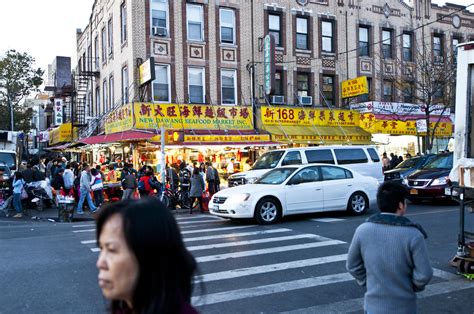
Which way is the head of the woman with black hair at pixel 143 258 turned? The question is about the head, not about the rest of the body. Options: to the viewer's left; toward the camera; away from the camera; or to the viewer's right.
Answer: to the viewer's left

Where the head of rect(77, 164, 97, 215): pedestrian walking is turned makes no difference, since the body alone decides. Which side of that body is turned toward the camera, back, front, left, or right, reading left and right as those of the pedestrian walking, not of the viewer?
right

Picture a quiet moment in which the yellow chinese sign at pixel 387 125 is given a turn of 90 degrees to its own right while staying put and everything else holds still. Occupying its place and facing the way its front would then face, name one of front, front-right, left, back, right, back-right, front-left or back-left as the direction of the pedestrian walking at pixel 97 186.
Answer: front-left

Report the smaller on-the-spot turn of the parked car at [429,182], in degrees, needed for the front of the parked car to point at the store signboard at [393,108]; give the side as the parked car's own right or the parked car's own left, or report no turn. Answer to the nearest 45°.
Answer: approximately 135° to the parked car's own right

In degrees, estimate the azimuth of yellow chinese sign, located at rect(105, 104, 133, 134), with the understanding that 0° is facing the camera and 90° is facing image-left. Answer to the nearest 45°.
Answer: approximately 45°

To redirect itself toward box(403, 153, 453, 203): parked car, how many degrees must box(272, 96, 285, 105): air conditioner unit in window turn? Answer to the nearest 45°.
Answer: approximately 45° to its left

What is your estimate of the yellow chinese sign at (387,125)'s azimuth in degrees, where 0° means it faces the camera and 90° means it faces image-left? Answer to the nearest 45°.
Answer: approximately 0°

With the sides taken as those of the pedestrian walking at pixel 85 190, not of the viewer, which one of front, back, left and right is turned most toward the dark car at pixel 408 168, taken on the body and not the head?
front

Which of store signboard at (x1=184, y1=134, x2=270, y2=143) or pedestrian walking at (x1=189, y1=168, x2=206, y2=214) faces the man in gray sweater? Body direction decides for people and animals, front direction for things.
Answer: the store signboard

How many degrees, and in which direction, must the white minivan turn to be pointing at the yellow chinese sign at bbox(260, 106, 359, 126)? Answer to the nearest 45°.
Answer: approximately 135° to its right

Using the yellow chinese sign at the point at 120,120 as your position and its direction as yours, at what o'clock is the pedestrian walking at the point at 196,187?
The pedestrian walking is roughly at 10 o'clock from the yellow chinese sign.

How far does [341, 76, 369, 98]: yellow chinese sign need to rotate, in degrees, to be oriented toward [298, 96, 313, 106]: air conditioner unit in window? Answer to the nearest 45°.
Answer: approximately 45° to its right
